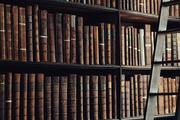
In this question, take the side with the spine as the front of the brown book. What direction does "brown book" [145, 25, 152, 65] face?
toward the camera

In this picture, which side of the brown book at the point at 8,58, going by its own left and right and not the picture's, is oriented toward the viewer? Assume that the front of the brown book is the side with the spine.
front
